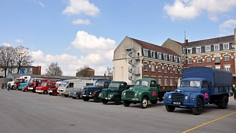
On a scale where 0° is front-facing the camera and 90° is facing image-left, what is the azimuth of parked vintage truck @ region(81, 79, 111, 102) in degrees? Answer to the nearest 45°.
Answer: approximately 45°

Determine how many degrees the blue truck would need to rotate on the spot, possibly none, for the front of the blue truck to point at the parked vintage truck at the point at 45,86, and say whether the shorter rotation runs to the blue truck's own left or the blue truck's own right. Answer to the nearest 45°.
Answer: approximately 90° to the blue truck's own right

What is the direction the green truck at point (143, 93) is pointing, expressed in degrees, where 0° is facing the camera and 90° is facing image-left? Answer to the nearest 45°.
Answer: approximately 45°

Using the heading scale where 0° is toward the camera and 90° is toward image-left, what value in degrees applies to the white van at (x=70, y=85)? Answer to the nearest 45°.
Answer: approximately 45°
